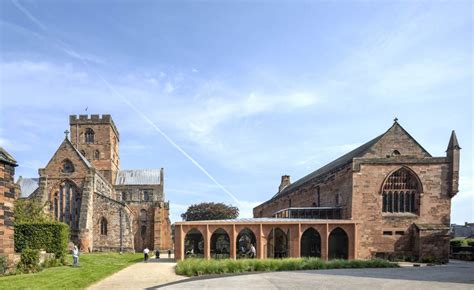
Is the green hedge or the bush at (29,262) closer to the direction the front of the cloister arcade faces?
the bush

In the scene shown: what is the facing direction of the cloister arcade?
toward the camera

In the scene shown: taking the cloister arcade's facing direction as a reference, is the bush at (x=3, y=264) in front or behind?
in front

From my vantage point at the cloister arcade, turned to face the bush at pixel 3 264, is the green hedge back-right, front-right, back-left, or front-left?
front-right

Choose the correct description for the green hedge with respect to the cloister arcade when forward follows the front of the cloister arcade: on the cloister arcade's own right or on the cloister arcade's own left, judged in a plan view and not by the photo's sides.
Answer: on the cloister arcade's own right

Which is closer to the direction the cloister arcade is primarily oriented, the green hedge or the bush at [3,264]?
the bush

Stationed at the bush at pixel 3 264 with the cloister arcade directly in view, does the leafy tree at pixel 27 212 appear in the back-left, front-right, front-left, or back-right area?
front-left

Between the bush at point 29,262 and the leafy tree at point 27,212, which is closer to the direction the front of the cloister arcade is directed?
the bush
